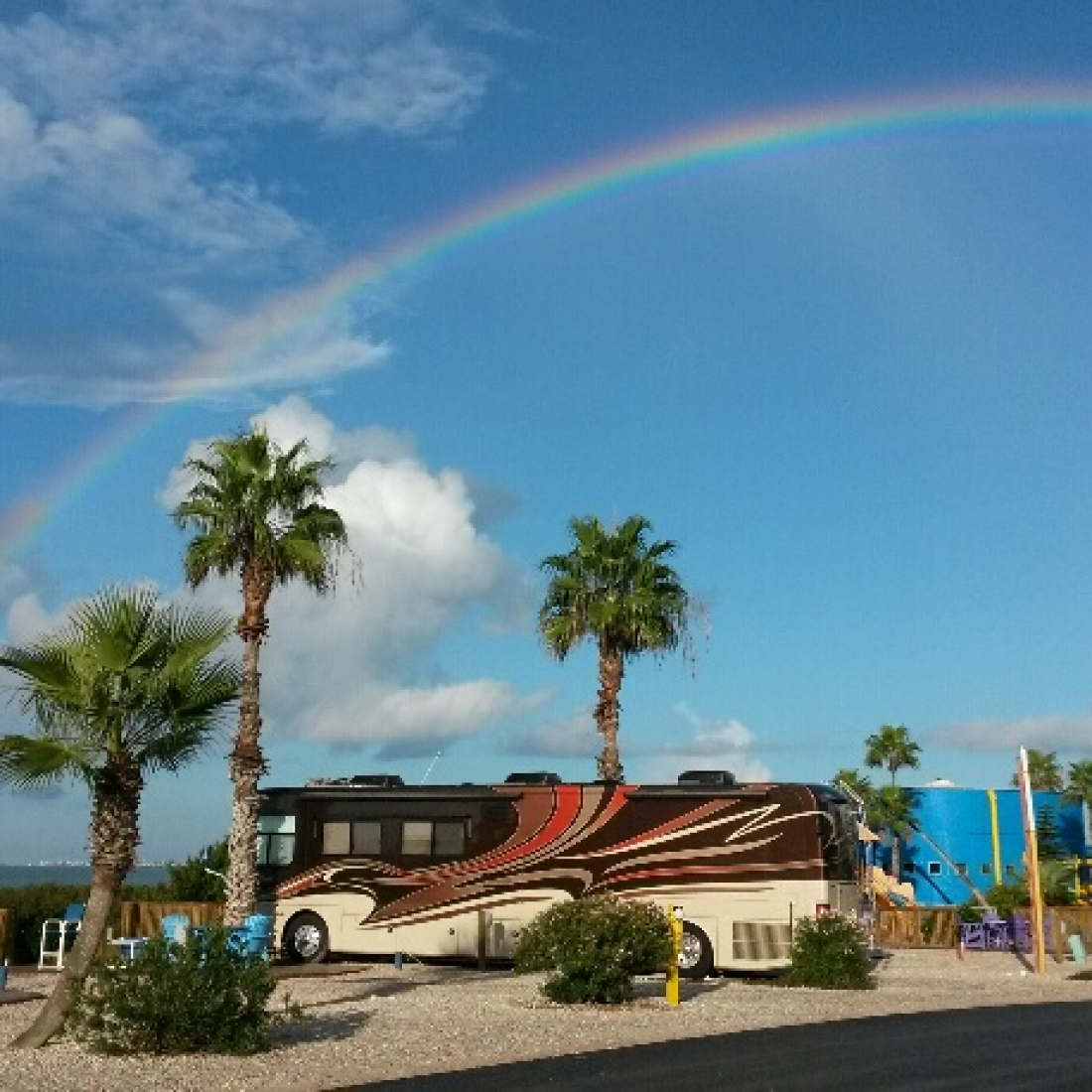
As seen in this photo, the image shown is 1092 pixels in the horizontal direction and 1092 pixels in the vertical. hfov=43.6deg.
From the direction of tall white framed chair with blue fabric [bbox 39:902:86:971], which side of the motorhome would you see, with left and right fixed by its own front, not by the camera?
front

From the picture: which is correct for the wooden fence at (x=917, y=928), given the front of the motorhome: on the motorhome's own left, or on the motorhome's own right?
on the motorhome's own right

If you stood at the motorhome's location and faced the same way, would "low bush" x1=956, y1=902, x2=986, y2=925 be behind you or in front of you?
behind

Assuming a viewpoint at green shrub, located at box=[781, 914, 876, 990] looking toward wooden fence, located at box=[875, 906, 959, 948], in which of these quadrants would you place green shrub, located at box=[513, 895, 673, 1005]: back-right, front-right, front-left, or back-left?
back-left

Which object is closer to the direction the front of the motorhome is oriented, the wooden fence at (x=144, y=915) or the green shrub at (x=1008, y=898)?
the wooden fence

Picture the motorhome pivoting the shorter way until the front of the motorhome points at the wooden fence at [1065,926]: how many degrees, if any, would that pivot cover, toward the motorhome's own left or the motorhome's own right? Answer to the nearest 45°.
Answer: approximately 135° to the motorhome's own right

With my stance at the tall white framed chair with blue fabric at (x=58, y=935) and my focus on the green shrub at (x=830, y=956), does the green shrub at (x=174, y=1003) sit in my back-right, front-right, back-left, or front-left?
front-right

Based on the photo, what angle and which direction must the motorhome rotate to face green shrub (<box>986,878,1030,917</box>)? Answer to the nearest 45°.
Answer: approximately 135° to its right

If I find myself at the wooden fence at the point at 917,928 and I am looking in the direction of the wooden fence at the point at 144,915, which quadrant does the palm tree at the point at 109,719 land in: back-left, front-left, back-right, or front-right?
front-left

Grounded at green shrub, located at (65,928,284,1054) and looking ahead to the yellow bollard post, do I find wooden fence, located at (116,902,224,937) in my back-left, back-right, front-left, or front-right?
front-left

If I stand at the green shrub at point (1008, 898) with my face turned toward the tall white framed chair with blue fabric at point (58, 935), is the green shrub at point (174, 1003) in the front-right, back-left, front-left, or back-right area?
front-left

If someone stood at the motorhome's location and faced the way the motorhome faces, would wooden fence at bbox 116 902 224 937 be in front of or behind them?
in front
